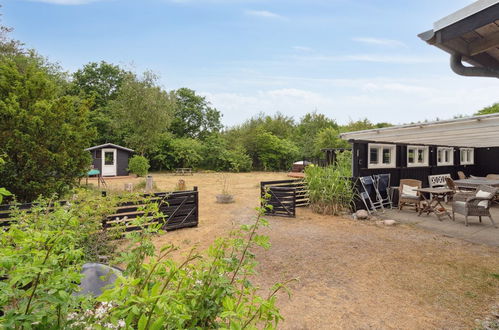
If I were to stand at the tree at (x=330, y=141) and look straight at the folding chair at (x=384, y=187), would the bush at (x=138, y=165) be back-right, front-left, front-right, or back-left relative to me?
front-right

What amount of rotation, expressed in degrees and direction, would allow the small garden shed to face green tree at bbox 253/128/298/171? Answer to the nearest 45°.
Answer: approximately 90° to its left

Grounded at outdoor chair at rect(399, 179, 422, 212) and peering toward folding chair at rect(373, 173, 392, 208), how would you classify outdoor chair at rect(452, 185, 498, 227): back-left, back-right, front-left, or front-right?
back-left

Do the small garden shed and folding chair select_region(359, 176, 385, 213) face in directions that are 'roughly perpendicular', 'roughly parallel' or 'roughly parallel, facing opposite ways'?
roughly parallel

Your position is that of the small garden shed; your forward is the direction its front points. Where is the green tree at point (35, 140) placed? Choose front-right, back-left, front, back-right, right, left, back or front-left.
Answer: front

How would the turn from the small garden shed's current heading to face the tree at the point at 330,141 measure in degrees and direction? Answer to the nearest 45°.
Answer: approximately 90° to its left

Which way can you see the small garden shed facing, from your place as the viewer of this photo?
facing the viewer
